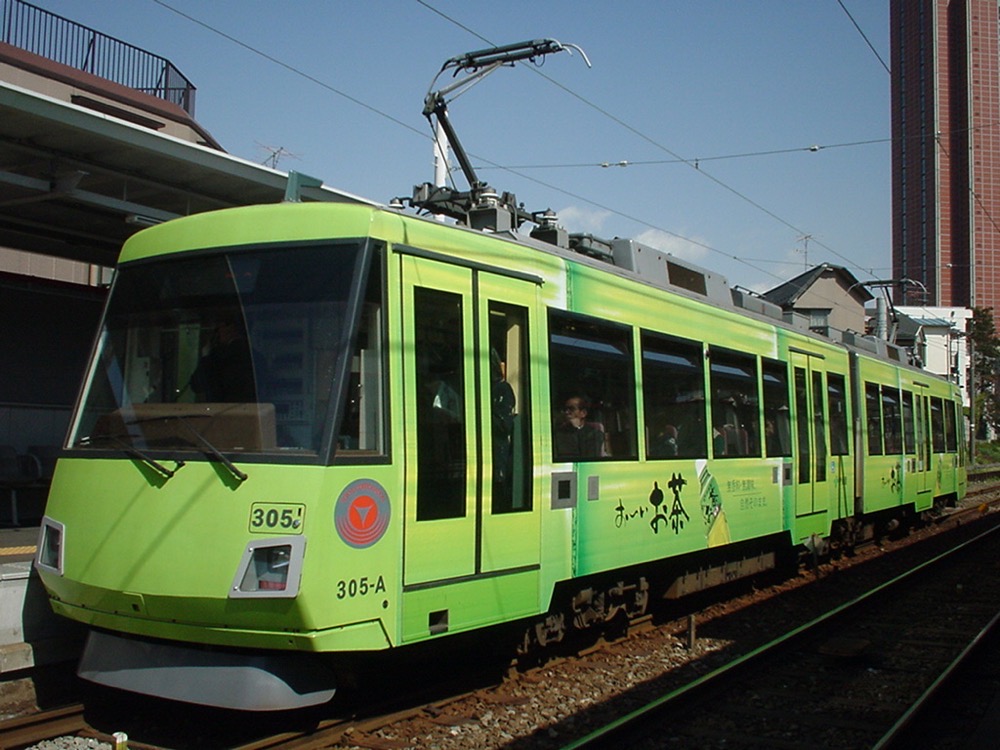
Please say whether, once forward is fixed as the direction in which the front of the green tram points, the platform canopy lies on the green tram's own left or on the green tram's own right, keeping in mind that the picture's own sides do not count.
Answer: on the green tram's own right

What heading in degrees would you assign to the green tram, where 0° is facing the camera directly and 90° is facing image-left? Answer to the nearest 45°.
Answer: approximately 45°
